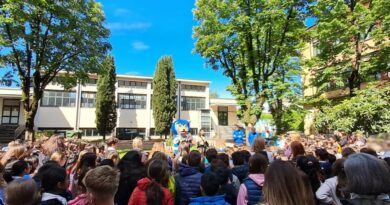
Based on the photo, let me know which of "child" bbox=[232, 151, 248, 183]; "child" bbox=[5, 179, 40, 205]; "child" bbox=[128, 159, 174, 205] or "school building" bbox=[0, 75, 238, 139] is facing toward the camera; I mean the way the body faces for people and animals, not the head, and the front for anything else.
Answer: the school building

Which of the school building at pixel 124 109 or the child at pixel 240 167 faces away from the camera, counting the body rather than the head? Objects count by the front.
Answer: the child

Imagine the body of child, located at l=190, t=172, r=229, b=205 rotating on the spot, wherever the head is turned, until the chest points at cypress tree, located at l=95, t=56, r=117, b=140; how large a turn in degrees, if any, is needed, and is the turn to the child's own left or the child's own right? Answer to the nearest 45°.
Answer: approximately 45° to the child's own left

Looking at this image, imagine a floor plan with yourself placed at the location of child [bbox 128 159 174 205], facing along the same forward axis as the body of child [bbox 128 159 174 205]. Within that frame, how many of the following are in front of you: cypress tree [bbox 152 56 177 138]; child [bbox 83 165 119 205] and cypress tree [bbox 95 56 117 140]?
2

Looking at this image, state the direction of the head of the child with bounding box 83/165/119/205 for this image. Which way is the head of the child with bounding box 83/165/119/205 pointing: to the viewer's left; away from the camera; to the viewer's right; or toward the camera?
away from the camera

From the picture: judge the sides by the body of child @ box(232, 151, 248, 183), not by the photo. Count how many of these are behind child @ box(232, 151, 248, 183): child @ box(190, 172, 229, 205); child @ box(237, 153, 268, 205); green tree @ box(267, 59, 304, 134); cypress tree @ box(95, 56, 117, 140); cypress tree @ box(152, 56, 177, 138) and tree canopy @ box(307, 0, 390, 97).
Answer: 2

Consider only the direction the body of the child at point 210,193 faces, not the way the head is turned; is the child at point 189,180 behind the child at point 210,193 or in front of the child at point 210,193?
in front

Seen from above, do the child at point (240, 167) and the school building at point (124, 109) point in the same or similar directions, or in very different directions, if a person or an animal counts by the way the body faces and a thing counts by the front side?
very different directions

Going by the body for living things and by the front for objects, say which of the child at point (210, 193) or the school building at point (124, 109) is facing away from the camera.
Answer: the child

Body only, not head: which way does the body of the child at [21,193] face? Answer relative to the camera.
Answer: away from the camera

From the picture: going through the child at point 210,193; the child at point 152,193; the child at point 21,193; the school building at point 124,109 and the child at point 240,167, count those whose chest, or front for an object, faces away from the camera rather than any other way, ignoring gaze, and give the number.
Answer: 4

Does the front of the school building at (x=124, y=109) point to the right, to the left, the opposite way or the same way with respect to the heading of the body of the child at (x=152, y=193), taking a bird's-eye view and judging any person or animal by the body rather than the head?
the opposite way

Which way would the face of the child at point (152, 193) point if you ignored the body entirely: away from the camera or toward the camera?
away from the camera

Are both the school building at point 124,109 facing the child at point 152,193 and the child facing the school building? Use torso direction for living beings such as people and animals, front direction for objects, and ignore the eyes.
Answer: yes

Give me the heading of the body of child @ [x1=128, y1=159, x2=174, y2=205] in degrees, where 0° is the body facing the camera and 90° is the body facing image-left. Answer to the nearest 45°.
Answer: approximately 180°

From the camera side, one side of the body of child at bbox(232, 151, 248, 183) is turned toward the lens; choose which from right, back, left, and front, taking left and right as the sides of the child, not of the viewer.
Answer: back

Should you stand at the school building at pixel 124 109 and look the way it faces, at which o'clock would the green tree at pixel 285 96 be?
The green tree is roughly at 11 o'clock from the school building.

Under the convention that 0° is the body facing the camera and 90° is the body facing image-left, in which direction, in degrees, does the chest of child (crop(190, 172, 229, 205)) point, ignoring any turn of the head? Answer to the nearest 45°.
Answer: approximately 180°

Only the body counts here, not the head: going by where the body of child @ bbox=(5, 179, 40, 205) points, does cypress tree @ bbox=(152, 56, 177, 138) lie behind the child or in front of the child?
in front

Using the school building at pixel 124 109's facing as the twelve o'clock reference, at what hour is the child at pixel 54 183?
The child is roughly at 12 o'clock from the school building.
